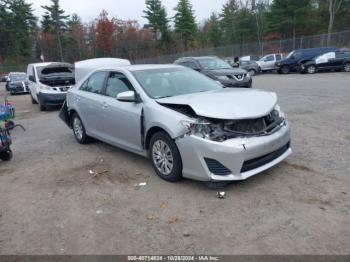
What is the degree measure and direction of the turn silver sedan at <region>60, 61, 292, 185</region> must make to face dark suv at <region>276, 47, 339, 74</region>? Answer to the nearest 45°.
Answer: approximately 90° to its left

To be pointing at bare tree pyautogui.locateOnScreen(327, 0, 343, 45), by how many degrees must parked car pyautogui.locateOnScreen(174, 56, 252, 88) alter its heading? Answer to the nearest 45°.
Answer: approximately 90° to its left

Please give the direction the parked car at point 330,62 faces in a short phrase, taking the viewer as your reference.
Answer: facing to the left of the viewer

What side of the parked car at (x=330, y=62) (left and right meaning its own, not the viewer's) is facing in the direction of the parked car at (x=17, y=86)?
front

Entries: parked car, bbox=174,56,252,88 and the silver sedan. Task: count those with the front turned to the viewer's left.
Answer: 0

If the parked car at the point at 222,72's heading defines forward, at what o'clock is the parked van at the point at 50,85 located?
the parked van at the point at 50,85 is roughly at 4 o'clock from the parked car at the point at 222,72.

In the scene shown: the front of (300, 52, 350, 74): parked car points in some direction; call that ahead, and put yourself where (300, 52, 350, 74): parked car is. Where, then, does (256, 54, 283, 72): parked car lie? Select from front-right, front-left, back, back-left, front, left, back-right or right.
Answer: front-right

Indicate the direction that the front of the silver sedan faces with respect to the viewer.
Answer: facing the viewer and to the right of the viewer

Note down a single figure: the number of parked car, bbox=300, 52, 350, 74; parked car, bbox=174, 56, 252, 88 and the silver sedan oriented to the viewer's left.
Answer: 1

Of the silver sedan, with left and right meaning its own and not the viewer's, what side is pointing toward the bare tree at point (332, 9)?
left
